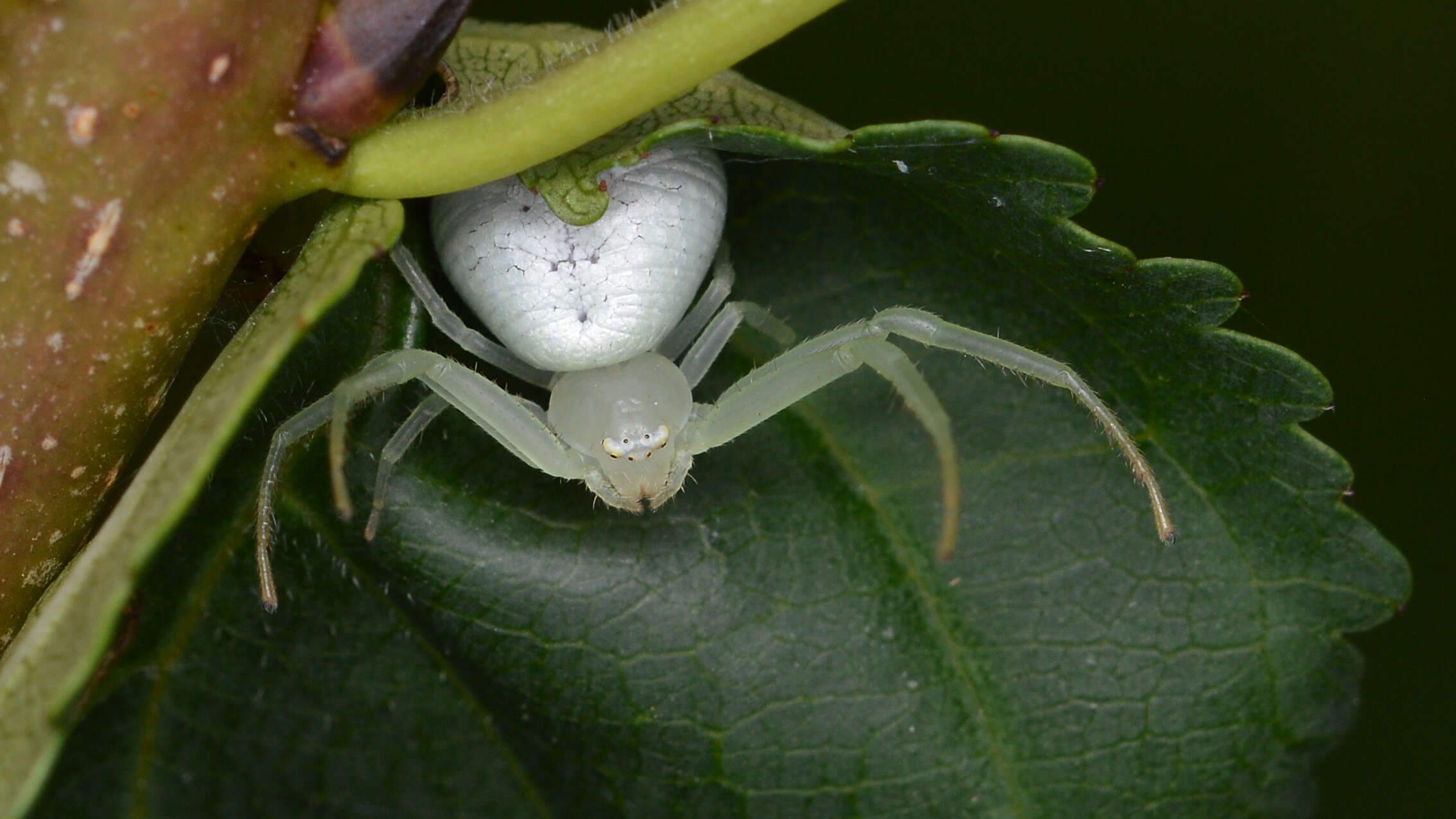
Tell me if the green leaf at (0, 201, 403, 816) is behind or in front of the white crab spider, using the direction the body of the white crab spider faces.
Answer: in front

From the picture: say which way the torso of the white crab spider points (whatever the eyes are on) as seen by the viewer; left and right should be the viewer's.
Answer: facing the viewer
